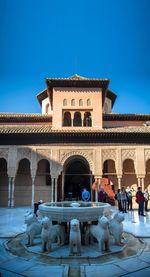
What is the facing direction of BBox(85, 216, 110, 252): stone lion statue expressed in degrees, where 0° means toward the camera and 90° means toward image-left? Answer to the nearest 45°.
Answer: approximately 315°

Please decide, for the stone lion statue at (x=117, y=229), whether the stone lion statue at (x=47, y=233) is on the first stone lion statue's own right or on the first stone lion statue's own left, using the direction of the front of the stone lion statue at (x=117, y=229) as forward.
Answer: on the first stone lion statue's own right

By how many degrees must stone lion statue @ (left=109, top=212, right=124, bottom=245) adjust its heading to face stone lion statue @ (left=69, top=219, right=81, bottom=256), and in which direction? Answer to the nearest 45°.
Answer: approximately 90° to its right

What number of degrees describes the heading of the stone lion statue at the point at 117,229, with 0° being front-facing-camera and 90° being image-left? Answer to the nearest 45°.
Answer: approximately 315°

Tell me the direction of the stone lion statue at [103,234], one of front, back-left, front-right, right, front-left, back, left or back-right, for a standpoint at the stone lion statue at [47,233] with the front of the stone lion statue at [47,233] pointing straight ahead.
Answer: back-left

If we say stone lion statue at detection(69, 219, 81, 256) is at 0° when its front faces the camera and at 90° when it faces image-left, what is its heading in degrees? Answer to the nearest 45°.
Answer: approximately 0°

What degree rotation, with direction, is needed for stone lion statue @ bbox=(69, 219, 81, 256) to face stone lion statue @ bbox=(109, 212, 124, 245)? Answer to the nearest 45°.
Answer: approximately 135° to its left

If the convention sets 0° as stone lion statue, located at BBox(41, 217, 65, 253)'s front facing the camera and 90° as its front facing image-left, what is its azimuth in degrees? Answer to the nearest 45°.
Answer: approximately 45°
